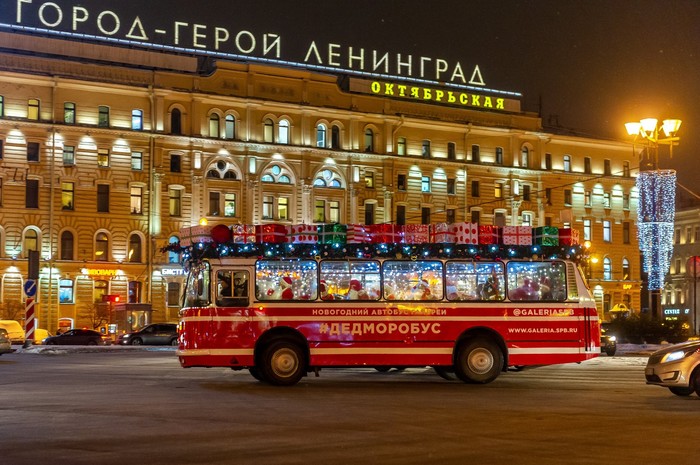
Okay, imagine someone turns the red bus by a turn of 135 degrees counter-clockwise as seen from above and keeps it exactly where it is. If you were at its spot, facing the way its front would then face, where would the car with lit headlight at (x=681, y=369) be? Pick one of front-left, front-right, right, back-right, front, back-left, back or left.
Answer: front

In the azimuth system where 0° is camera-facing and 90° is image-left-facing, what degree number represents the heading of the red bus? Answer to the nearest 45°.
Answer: approximately 90°

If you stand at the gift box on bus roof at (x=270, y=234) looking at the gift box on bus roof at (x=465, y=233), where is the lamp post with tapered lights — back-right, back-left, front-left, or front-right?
front-left

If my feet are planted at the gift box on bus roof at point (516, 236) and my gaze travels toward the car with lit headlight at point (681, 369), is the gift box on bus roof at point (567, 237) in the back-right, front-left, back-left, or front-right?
front-left

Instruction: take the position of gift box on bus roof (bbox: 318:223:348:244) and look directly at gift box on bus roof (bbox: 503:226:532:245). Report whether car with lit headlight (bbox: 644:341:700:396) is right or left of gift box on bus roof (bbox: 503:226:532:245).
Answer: right

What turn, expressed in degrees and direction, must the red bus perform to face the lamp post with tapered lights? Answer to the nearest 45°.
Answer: approximately 135° to its right

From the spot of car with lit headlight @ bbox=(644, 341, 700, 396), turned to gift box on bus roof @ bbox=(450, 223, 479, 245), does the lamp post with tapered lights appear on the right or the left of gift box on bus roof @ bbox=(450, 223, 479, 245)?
right

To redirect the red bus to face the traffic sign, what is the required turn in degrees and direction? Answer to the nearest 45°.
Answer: approximately 45° to its right
